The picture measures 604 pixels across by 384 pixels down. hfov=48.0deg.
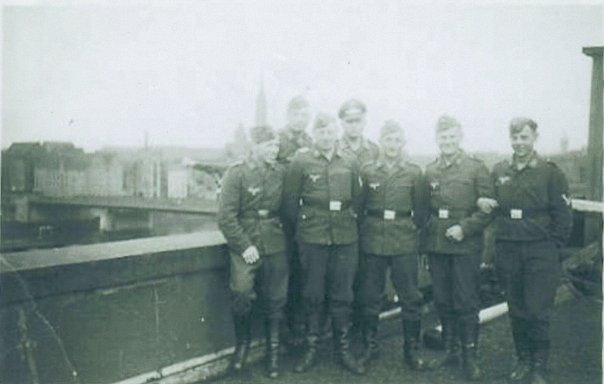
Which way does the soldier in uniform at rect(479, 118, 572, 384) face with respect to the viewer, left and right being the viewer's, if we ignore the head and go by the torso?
facing the viewer and to the left of the viewer

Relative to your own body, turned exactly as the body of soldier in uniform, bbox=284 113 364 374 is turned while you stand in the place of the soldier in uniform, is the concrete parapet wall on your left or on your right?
on your right

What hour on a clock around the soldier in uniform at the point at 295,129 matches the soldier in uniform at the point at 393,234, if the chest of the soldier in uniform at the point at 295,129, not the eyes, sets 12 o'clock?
the soldier in uniform at the point at 393,234 is roughly at 10 o'clock from the soldier in uniform at the point at 295,129.

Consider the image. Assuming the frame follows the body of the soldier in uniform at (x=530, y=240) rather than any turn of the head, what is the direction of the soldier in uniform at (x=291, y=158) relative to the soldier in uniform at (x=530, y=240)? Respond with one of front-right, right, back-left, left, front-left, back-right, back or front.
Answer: front-right

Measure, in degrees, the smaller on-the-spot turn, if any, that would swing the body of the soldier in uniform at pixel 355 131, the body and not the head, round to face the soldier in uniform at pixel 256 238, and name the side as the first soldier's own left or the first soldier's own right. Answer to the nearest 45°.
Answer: approximately 45° to the first soldier's own right

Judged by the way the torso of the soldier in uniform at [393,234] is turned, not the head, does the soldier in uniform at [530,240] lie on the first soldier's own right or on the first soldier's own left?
on the first soldier's own left
